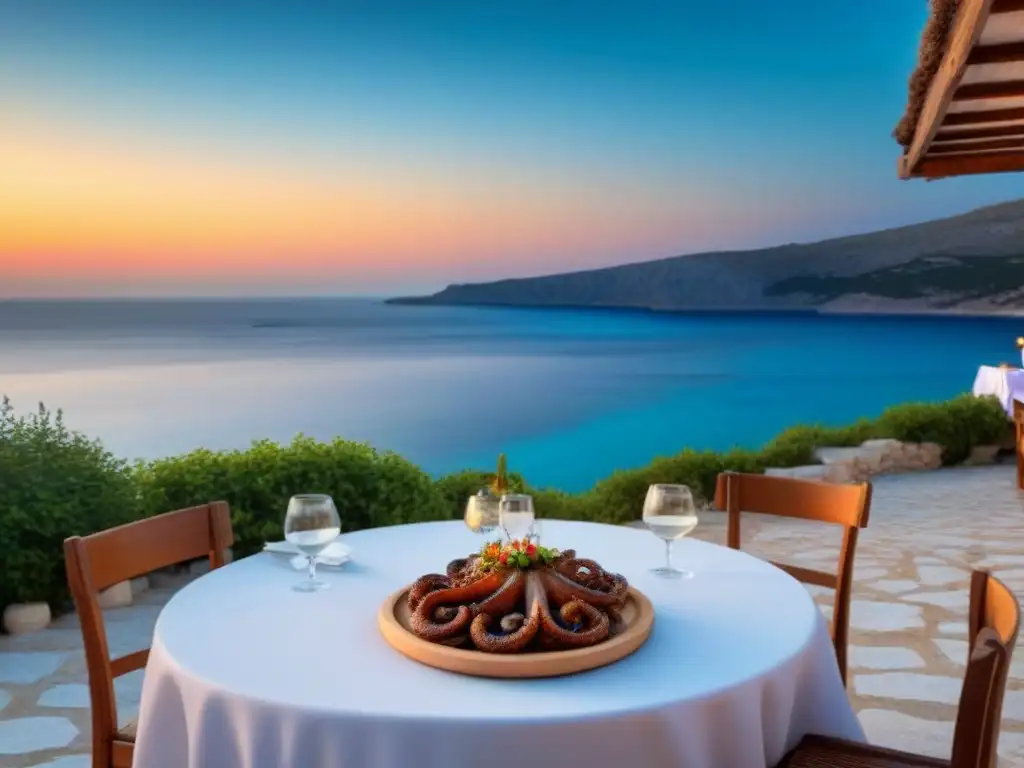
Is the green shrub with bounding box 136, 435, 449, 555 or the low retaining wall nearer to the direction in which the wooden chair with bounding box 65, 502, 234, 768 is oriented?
the low retaining wall

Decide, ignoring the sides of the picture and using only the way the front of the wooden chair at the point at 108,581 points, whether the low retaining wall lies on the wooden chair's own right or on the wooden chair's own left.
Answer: on the wooden chair's own left

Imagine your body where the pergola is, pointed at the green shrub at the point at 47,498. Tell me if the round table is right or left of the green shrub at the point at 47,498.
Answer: left

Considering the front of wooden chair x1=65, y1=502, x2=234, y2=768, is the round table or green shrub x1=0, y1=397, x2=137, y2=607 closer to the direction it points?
the round table

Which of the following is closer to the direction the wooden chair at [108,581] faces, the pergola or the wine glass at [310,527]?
the wine glass

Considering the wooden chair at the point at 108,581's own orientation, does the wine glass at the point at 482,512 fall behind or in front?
in front

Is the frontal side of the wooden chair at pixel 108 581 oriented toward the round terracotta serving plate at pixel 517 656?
yes

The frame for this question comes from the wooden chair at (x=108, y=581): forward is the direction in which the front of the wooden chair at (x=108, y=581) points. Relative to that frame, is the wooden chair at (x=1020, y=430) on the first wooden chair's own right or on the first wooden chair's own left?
on the first wooden chair's own left

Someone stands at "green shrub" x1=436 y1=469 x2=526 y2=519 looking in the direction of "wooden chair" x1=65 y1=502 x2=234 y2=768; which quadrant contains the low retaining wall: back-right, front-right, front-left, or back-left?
back-left

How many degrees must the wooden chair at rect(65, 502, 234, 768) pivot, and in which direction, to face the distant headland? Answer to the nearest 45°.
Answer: approximately 90° to its left

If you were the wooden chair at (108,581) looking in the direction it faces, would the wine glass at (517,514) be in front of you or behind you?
in front
